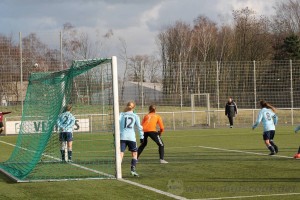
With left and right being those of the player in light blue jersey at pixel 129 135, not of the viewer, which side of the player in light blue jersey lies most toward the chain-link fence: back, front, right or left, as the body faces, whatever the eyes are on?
front

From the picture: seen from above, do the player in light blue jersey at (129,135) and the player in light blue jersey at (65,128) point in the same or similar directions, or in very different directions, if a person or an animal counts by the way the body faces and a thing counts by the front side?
same or similar directions

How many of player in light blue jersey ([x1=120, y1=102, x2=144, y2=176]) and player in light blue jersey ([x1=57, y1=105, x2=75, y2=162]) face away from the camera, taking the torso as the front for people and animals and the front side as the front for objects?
2

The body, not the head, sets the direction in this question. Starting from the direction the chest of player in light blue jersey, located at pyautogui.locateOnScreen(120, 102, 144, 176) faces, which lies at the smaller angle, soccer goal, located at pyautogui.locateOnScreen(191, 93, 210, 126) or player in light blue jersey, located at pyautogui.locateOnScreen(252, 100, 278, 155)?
the soccer goal

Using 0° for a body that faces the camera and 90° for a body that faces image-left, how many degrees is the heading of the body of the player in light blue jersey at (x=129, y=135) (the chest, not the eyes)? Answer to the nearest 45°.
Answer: approximately 180°

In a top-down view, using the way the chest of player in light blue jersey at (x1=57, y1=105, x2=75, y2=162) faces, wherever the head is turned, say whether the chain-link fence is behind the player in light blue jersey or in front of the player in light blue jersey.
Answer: in front

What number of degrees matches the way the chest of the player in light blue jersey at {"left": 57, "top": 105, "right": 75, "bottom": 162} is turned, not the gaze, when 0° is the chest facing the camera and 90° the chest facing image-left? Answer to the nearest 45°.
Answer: approximately 180°

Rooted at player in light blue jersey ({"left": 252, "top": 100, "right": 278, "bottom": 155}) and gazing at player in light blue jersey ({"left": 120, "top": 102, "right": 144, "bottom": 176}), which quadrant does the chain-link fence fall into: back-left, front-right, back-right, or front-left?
back-right

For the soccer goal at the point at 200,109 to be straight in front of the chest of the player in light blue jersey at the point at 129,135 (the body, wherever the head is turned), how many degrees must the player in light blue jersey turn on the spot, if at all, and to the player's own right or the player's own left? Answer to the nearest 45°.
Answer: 0° — they already face it

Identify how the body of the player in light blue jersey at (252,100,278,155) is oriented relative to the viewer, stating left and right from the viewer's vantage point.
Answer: facing away from the viewer and to the left of the viewer

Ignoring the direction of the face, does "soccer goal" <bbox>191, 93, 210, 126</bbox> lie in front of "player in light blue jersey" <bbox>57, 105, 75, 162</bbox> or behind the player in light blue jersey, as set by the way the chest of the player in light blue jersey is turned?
in front

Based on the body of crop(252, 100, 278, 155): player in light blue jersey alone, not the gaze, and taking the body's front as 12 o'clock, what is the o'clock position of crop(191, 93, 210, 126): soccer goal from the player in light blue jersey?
The soccer goal is roughly at 1 o'clock from the player in light blue jersey.
